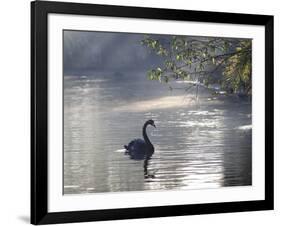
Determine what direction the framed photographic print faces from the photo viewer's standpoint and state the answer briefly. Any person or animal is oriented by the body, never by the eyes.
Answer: facing the viewer and to the right of the viewer
